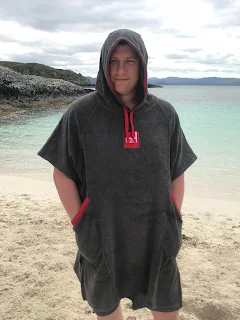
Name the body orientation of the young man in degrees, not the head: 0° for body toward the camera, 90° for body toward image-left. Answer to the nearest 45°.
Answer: approximately 0°

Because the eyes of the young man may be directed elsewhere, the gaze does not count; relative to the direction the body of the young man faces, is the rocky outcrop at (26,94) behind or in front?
behind
